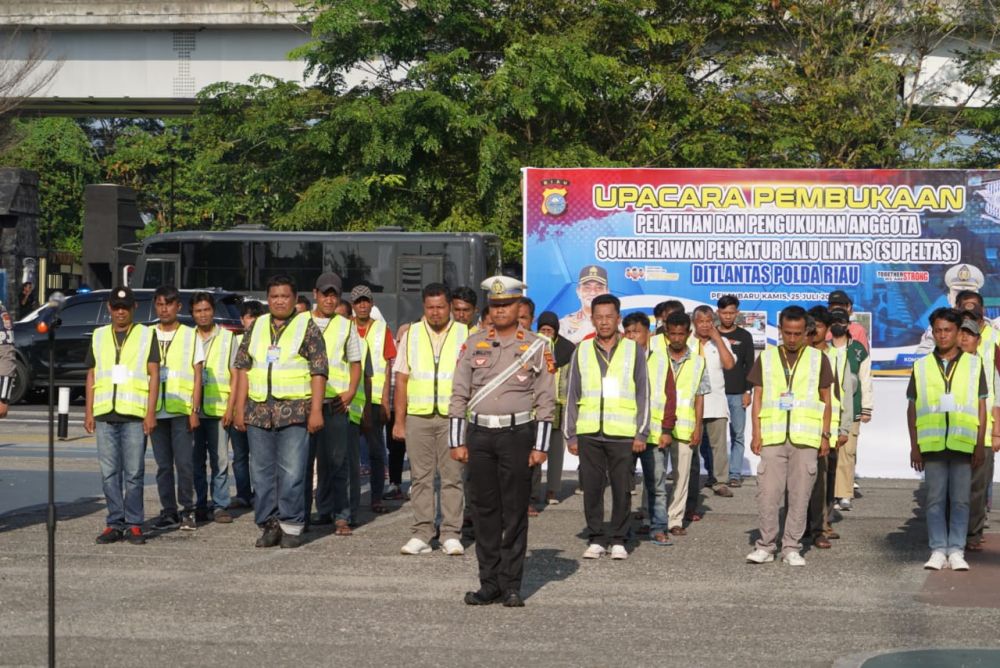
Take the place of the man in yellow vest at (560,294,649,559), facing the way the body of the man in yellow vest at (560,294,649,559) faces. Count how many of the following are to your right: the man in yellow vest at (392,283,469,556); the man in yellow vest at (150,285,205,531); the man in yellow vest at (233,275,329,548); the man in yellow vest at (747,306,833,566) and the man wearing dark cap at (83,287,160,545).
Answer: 4

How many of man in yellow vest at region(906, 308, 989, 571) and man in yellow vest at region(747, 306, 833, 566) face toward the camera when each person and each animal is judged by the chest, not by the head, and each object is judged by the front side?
2

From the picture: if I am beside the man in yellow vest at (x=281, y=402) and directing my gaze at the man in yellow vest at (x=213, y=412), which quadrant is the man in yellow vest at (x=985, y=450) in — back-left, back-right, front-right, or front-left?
back-right

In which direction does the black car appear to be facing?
to the viewer's left

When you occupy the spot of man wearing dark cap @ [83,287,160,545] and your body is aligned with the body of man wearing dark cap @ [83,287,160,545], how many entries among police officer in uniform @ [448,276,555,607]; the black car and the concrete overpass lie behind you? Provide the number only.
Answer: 2

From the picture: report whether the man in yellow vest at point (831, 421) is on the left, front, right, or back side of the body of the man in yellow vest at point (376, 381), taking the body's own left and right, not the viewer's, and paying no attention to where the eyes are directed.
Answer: left
